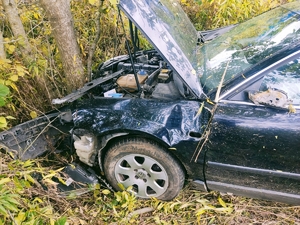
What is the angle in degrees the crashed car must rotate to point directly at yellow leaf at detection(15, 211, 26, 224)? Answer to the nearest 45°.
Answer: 0° — it already faces it

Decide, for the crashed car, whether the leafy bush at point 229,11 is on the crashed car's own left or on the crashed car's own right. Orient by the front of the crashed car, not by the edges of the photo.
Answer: on the crashed car's own right

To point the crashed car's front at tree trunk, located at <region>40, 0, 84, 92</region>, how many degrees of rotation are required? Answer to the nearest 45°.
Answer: approximately 45° to its right

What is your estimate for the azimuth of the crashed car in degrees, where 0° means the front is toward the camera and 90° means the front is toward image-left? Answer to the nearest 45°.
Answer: approximately 90°

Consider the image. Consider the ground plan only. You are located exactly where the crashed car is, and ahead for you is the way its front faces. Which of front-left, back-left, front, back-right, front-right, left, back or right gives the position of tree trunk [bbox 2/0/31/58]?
front-right

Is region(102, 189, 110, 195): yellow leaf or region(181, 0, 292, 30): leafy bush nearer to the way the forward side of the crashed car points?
the yellow leaf

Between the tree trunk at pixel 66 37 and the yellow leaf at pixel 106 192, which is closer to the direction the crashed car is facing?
the tree trunk
